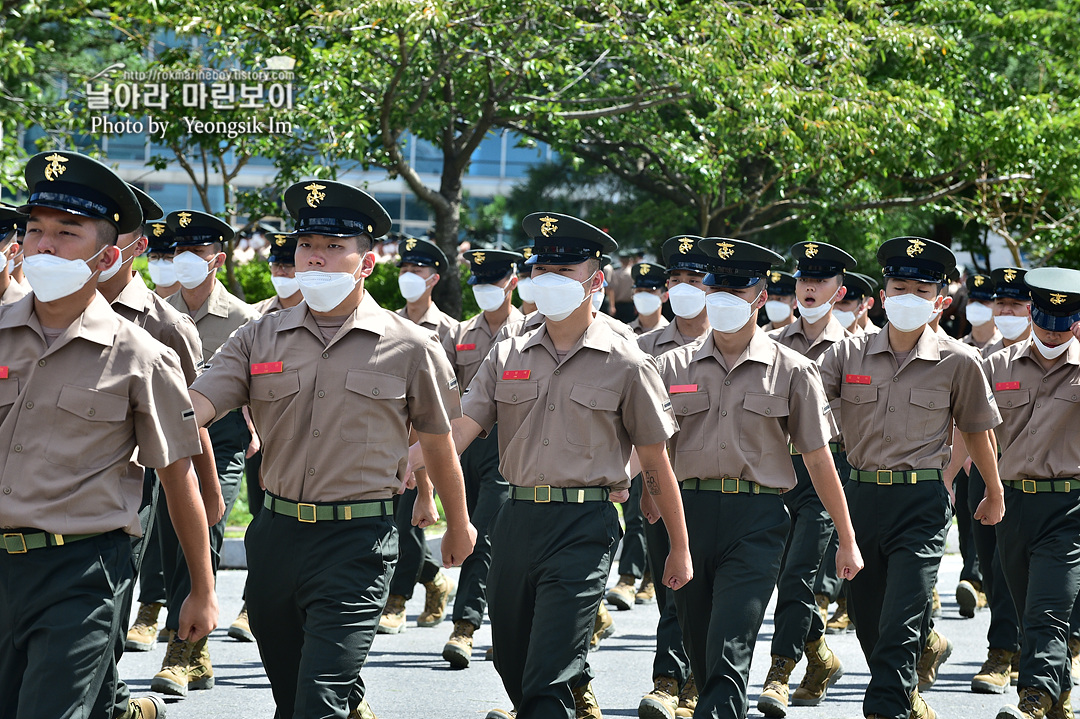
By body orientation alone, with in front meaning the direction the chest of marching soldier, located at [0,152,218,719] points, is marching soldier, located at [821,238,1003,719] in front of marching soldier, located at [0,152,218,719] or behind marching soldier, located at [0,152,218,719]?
behind

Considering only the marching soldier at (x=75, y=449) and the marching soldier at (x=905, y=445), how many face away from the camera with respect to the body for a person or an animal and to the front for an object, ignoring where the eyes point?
0

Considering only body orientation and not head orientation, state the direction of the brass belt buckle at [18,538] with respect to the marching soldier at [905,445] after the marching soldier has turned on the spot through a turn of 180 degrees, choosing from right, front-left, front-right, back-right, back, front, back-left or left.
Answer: back-left

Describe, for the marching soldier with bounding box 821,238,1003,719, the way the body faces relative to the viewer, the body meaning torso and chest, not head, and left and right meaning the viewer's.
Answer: facing the viewer
